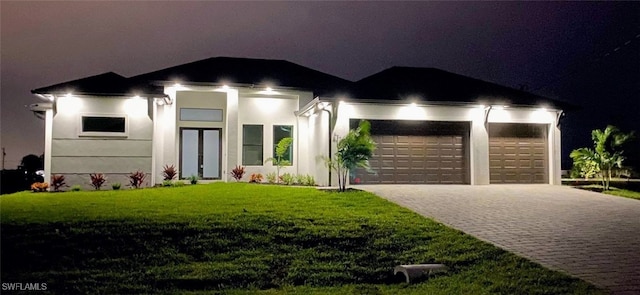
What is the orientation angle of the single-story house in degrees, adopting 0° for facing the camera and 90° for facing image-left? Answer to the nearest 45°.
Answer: approximately 0°

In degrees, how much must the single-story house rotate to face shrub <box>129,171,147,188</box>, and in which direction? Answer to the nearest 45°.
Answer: approximately 90° to its right

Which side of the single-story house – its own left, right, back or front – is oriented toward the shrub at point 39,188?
right

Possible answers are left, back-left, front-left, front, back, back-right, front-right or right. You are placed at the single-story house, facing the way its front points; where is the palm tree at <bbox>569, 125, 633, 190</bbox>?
left

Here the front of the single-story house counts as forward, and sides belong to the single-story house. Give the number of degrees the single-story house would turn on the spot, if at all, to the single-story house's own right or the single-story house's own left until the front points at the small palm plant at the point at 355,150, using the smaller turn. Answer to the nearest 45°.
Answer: approximately 45° to the single-story house's own left
